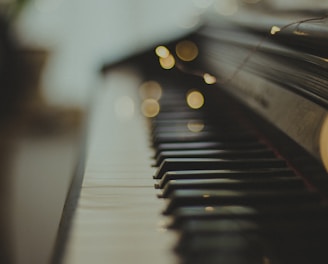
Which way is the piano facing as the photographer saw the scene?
facing to the left of the viewer
